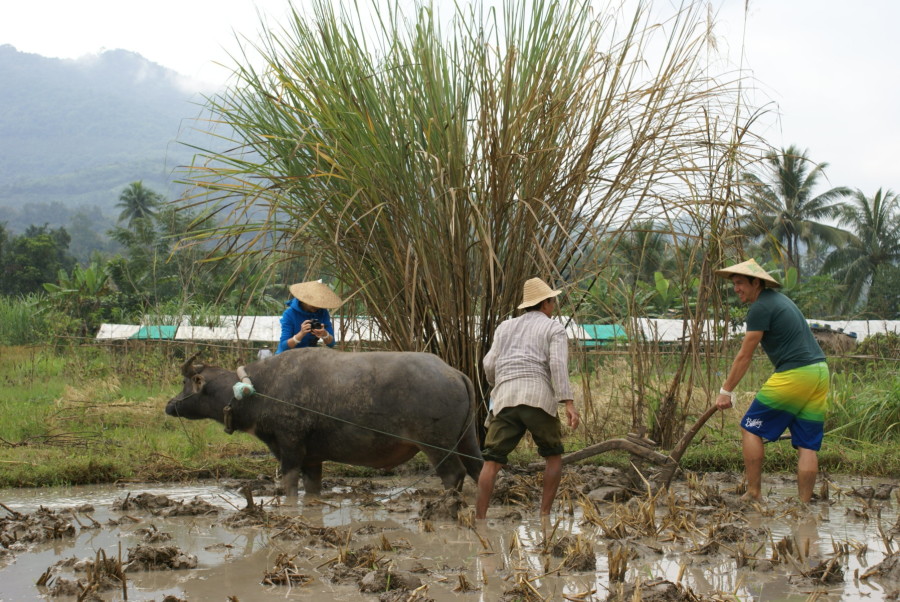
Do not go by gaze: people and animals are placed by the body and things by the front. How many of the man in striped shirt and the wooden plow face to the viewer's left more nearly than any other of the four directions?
1

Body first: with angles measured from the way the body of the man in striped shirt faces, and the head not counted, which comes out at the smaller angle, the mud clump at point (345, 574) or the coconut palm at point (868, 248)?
the coconut palm

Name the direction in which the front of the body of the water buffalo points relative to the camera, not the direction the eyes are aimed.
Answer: to the viewer's left

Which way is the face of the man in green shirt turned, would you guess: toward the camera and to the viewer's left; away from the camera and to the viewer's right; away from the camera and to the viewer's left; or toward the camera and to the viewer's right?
toward the camera and to the viewer's left

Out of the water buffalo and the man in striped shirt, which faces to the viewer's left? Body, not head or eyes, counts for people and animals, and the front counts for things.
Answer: the water buffalo

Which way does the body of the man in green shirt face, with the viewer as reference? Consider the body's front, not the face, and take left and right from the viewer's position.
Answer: facing to the left of the viewer

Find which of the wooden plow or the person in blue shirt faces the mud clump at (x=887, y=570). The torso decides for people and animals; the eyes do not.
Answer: the person in blue shirt

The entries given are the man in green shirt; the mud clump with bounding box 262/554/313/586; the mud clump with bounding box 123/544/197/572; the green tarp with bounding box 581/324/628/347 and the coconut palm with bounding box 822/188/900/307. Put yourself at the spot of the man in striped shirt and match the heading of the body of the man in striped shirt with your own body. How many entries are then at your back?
2

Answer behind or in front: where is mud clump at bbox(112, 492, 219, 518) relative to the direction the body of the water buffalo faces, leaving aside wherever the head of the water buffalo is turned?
in front

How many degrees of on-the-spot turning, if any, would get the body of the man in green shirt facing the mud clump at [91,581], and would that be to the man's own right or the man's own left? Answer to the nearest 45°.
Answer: approximately 45° to the man's own left

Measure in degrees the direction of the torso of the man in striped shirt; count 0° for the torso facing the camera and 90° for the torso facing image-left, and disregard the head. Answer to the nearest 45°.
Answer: approximately 225°

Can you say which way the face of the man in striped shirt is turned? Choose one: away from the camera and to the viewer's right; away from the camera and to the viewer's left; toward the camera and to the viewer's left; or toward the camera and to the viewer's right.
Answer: away from the camera and to the viewer's right

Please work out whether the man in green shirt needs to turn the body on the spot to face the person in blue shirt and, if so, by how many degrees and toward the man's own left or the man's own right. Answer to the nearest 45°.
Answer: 0° — they already face them

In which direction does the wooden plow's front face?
to the viewer's left

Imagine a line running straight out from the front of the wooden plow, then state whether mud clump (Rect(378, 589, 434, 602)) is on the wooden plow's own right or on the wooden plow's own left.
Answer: on the wooden plow's own left

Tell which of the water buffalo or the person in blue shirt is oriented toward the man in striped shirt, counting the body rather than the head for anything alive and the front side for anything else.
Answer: the person in blue shirt

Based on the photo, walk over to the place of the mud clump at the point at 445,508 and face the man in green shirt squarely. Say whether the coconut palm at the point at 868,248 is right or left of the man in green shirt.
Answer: left

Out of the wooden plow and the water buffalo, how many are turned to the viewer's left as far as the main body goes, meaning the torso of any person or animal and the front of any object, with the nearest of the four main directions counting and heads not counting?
2

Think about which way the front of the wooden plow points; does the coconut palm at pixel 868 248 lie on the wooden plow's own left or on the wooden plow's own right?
on the wooden plow's own right
